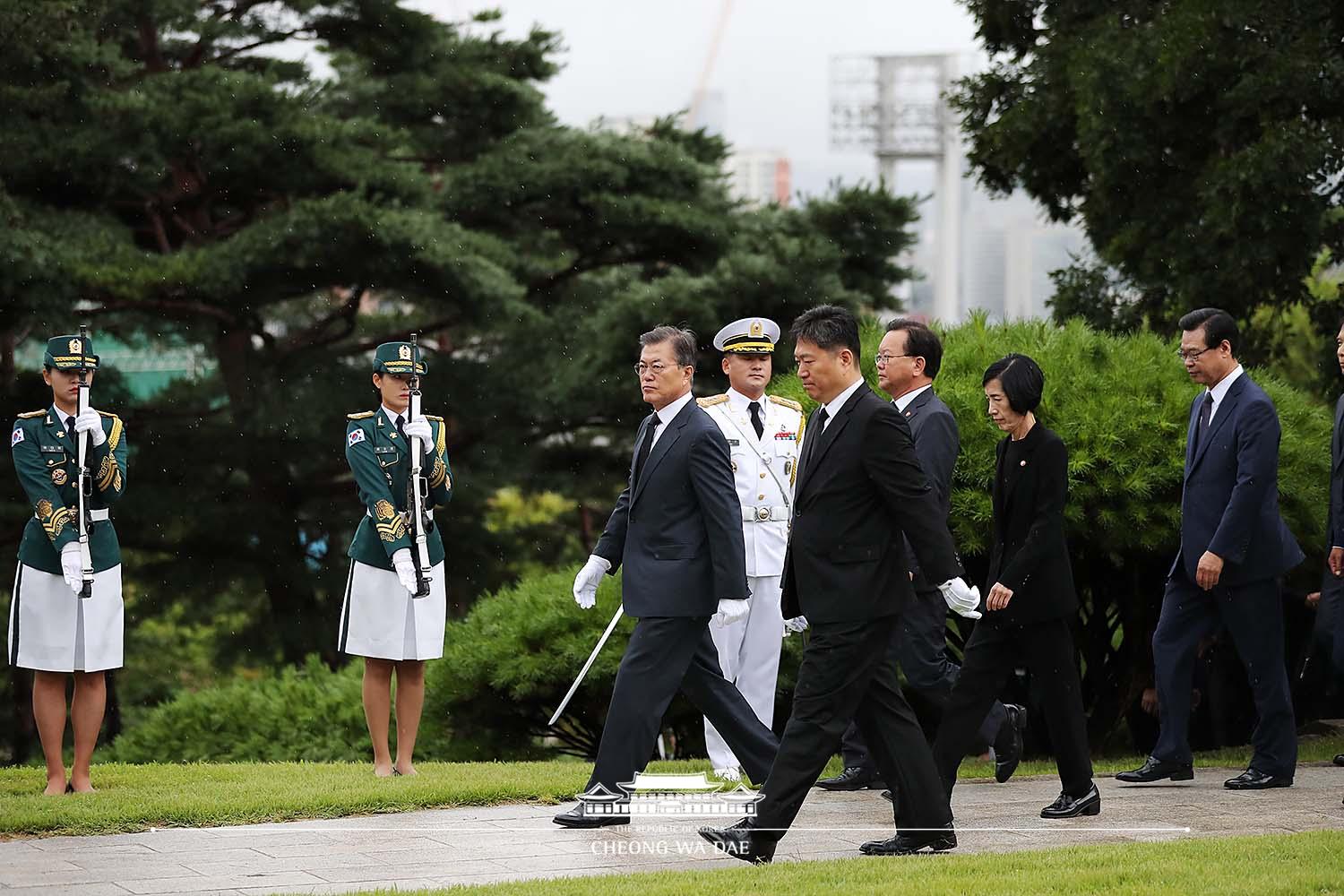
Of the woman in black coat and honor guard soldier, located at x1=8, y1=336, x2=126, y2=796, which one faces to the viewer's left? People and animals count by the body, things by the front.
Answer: the woman in black coat

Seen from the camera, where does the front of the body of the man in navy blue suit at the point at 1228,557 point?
to the viewer's left

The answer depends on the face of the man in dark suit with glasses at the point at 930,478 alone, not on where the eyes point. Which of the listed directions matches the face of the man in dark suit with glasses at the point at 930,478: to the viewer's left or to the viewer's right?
to the viewer's left

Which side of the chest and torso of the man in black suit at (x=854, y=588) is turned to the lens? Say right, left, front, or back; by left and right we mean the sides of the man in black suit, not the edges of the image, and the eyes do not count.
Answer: left

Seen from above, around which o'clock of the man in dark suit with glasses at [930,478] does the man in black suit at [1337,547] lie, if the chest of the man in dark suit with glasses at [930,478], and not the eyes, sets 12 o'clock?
the man in black suit at [1337,547] is roughly at 5 o'clock from the man in dark suit with glasses at [930,478].

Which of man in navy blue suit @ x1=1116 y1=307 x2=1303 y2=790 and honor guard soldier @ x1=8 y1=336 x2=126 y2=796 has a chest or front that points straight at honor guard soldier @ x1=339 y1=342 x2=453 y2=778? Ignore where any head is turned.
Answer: the man in navy blue suit

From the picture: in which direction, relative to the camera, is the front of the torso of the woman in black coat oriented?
to the viewer's left

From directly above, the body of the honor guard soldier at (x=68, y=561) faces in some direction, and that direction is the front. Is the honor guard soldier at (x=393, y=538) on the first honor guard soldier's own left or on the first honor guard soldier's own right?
on the first honor guard soldier's own left

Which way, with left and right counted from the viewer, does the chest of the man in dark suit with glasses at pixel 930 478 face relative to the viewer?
facing to the left of the viewer

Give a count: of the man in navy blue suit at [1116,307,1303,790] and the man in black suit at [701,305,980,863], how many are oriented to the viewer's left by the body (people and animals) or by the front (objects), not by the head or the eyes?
2

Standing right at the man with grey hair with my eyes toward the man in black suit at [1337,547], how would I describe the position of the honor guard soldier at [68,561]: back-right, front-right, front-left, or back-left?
back-left
